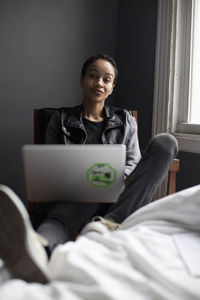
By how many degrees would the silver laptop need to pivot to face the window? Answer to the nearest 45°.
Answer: approximately 45° to its right

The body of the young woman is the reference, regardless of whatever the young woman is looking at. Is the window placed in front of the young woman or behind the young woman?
behind

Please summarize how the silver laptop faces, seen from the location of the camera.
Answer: facing away from the viewer

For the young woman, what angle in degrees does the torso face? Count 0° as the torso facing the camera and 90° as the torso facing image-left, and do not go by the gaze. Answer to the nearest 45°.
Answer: approximately 0°
